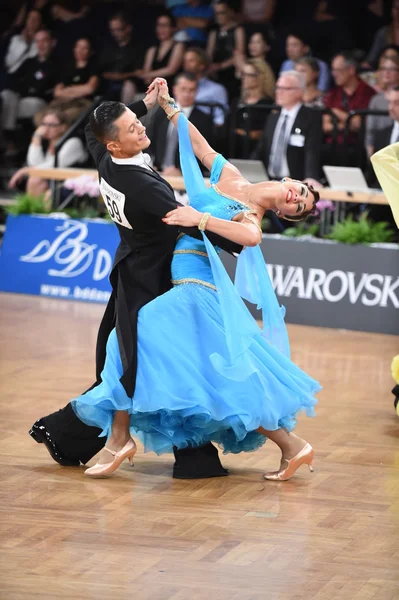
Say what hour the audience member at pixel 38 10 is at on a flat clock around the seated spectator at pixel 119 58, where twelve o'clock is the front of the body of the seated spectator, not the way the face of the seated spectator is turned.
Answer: The audience member is roughly at 5 o'clock from the seated spectator.

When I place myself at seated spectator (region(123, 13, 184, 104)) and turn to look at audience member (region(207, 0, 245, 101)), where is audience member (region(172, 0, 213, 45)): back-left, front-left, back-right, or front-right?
front-left

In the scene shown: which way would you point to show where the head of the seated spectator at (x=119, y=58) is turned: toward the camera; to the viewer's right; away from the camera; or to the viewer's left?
toward the camera

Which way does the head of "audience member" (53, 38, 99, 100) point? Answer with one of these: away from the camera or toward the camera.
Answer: toward the camera

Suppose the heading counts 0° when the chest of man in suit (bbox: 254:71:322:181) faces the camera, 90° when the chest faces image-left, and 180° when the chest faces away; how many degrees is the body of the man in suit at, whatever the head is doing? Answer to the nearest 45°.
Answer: approximately 45°

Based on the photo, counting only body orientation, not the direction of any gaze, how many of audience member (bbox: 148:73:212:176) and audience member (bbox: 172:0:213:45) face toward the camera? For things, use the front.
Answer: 2

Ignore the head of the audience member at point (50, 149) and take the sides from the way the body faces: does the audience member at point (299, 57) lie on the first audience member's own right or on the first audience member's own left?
on the first audience member's own left

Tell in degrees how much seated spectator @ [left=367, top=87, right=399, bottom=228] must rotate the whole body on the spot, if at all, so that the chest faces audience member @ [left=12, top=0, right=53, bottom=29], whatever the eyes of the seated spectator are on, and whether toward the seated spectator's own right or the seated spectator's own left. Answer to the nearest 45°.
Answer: approximately 90° to the seated spectator's own right

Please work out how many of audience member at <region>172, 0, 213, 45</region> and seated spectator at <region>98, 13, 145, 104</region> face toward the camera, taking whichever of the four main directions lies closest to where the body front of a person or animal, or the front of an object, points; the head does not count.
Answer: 2

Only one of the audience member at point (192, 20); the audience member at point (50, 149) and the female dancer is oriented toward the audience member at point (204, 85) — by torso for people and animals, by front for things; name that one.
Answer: the audience member at point (192, 20)

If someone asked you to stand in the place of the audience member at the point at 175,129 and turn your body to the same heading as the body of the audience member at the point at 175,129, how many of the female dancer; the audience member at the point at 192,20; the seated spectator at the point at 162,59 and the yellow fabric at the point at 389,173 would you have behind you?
2

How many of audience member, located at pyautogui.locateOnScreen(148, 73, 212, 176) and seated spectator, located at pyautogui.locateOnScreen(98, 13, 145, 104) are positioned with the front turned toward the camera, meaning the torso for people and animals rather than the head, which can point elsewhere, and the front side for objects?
2

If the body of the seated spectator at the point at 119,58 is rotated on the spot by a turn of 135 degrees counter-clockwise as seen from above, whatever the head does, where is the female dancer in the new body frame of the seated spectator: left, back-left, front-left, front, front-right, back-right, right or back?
back-right

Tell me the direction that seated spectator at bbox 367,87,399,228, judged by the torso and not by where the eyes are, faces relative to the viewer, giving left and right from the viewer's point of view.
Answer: facing the viewer and to the left of the viewer

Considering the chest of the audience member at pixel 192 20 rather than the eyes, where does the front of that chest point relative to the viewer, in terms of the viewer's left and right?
facing the viewer

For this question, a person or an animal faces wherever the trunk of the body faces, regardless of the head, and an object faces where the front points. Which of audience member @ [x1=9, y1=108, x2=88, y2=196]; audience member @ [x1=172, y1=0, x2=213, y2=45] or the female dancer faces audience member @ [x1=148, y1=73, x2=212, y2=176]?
audience member @ [x1=172, y1=0, x2=213, y2=45]

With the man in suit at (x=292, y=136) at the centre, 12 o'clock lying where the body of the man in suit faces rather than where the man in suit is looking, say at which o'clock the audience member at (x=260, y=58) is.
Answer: The audience member is roughly at 4 o'clock from the man in suit.

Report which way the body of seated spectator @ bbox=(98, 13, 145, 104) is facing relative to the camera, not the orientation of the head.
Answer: toward the camera

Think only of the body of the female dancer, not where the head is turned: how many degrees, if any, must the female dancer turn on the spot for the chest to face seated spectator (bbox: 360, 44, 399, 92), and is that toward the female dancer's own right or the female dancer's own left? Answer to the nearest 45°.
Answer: approximately 135° to the female dancer's own right

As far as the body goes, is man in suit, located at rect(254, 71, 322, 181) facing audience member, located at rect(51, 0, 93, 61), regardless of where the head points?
no
